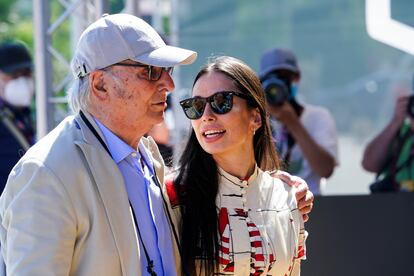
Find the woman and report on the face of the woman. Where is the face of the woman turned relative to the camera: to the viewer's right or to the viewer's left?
to the viewer's left

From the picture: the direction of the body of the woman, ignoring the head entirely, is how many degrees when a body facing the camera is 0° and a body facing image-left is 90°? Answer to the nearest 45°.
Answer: approximately 0°

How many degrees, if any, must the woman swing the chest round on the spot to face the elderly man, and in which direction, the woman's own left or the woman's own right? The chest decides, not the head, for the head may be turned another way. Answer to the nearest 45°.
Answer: approximately 45° to the woman's own right

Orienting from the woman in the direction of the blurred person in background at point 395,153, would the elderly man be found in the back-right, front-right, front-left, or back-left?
back-left

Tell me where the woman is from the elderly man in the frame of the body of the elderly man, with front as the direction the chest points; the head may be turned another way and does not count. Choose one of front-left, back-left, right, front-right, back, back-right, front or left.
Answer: left

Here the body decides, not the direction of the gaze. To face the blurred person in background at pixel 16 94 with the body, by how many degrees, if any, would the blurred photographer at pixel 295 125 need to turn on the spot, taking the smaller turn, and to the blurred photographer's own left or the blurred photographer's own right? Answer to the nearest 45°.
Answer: approximately 45° to the blurred photographer's own right

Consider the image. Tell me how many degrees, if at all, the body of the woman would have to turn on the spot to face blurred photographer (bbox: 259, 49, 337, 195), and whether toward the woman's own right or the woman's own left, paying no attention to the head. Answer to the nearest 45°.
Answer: approximately 180°

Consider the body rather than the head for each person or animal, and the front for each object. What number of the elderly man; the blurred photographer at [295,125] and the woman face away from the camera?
0

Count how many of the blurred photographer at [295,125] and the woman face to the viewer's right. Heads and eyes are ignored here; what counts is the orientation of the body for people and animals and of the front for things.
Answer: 0

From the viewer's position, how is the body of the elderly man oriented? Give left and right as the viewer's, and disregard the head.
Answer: facing the viewer and to the right of the viewer

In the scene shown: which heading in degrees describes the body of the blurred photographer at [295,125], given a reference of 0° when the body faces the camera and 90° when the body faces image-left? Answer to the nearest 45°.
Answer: approximately 45°

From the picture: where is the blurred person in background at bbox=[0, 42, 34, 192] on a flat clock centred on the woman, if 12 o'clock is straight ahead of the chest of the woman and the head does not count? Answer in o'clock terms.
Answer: The blurred person in background is roughly at 5 o'clock from the woman.

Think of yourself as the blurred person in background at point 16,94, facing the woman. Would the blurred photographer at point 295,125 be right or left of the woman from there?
left
